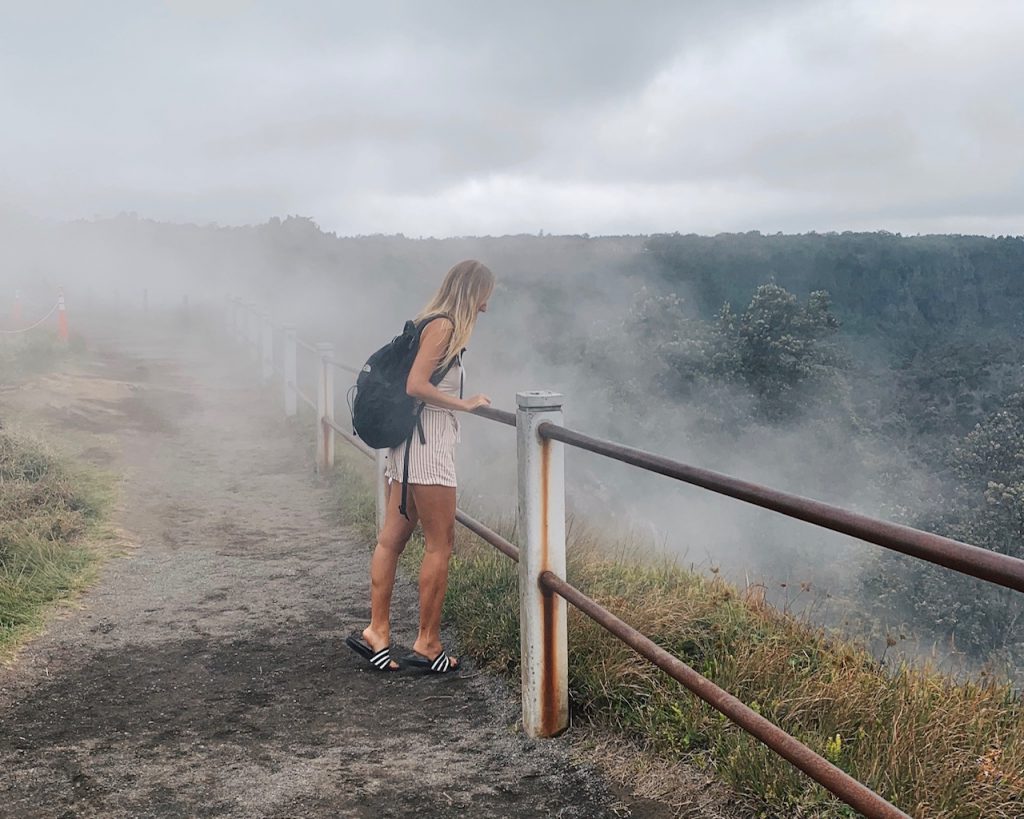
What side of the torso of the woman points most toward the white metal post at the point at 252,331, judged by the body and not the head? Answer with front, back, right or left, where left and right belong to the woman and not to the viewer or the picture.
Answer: left

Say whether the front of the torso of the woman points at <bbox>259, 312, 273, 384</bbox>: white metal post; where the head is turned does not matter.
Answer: no

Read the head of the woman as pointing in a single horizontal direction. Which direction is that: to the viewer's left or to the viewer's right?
to the viewer's right

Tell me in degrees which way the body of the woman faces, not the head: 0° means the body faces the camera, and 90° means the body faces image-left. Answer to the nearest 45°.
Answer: approximately 270°

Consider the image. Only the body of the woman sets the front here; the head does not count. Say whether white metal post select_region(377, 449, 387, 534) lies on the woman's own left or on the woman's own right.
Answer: on the woman's own left

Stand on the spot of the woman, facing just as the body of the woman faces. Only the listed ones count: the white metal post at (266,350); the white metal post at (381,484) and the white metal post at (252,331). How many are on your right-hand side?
0
